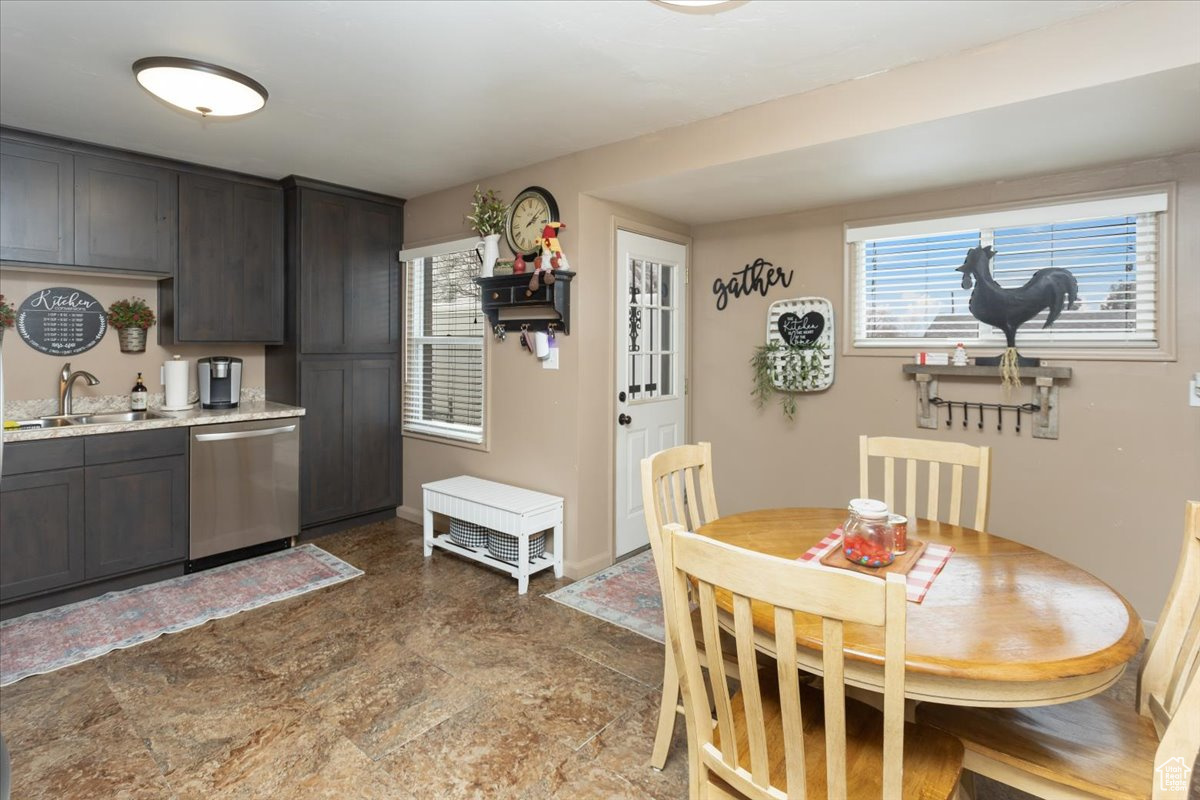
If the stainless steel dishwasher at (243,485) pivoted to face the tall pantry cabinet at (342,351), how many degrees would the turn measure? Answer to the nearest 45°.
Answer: approximately 90° to its left

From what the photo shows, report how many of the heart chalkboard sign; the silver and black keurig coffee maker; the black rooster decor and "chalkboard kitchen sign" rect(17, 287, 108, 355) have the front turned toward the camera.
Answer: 3

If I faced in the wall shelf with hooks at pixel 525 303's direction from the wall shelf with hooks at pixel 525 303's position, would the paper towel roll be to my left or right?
on my right

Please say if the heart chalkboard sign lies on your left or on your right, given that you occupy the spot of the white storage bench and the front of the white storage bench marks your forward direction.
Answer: on your left

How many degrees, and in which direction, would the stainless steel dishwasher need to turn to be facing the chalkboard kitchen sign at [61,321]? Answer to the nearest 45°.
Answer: approximately 135° to its right

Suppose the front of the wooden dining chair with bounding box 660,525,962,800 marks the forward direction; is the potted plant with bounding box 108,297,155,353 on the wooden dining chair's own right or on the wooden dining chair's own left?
on the wooden dining chair's own left

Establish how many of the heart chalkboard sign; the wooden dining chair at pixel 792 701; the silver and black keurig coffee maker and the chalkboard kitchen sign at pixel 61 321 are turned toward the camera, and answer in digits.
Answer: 3

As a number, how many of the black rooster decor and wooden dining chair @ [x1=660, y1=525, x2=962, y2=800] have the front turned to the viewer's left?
1
